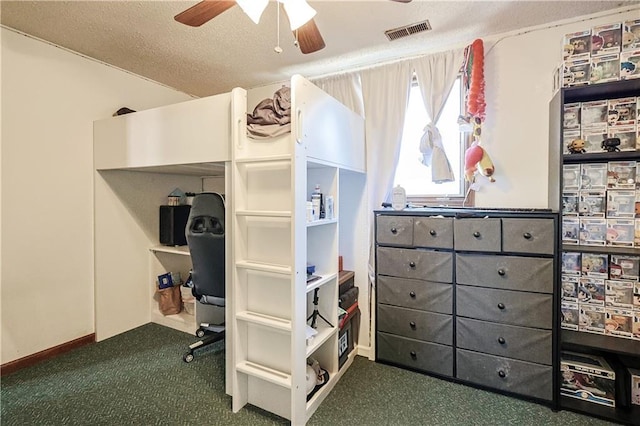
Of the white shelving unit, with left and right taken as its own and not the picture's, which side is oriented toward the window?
left

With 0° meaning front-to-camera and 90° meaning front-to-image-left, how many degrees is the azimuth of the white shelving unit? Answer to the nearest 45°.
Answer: approximately 315°

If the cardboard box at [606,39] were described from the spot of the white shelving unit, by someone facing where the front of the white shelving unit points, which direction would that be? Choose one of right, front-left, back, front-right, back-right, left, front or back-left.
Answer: front-left
